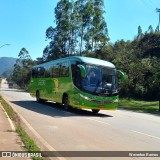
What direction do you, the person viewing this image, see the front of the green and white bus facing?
facing the viewer and to the right of the viewer
